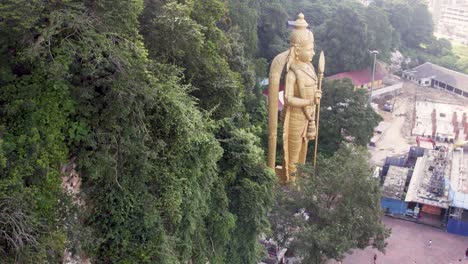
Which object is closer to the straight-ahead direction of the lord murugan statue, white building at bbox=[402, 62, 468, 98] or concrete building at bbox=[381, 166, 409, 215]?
the concrete building

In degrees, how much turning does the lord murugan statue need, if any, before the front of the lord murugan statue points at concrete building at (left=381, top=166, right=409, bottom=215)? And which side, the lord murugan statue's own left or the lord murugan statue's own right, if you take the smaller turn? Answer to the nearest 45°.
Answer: approximately 45° to the lord murugan statue's own left

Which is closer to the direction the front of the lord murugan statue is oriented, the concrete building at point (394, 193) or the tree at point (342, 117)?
the concrete building

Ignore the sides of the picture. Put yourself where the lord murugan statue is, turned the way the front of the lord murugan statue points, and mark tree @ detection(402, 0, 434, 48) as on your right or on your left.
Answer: on your left

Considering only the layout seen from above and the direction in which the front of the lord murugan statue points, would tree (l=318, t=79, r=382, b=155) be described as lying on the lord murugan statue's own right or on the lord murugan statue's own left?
on the lord murugan statue's own left

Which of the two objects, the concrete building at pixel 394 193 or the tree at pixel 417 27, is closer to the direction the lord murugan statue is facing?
the concrete building

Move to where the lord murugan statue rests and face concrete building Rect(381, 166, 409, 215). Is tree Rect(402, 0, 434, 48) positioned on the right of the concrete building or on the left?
left

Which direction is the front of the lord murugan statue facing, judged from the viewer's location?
facing to the right of the viewer

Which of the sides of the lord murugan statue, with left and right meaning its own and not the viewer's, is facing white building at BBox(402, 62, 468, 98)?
left
